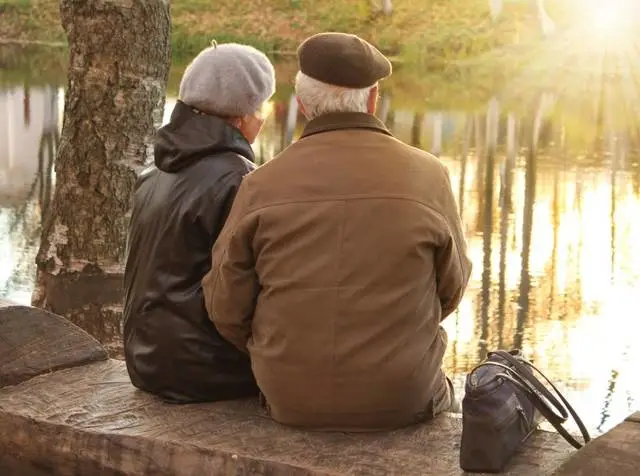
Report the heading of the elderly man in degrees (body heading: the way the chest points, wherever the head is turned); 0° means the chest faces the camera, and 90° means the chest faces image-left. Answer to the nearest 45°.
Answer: approximately 180°

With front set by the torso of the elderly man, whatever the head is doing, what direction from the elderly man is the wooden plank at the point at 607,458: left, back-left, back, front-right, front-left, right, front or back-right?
back-right

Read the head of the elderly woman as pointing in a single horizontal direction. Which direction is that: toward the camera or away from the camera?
away from the camera

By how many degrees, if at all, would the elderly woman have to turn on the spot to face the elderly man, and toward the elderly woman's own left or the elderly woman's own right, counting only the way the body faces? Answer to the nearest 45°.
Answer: approximately 90° to the elderly woman's own right

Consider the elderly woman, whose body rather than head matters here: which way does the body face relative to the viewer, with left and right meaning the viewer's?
facing away from the viewer and to the right of the viewer

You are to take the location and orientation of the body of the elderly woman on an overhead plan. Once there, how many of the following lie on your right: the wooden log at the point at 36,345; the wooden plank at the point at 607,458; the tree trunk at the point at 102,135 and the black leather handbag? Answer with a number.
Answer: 2

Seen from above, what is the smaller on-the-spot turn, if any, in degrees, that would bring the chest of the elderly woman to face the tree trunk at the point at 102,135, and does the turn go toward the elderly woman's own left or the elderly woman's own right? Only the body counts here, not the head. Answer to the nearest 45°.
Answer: approximately 45° to the elderly woman's own left

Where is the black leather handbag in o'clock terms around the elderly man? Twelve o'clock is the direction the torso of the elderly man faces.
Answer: The black leather handbag is roughly at 4 o'clock from the elderly man.
